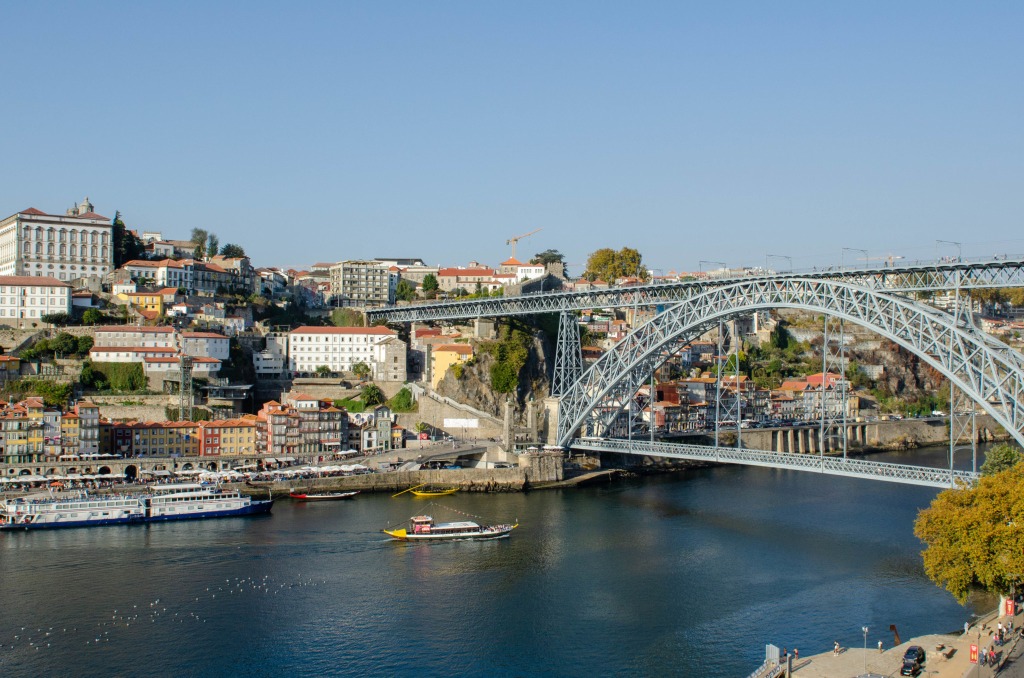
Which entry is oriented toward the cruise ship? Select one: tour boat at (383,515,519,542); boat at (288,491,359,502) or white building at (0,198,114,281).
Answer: the white building

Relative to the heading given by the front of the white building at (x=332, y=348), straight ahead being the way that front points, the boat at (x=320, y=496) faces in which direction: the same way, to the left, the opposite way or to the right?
to the left

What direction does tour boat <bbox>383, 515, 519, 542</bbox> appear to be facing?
to the viewer's right

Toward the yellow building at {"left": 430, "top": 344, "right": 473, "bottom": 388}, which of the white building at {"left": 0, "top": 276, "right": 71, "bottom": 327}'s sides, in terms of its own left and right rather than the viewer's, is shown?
left

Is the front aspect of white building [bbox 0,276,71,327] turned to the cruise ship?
yes

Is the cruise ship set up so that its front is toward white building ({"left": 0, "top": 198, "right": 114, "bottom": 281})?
no

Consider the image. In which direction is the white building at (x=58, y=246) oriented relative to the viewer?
toward the camera

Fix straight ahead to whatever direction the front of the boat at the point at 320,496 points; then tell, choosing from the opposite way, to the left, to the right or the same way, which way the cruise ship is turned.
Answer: the same way

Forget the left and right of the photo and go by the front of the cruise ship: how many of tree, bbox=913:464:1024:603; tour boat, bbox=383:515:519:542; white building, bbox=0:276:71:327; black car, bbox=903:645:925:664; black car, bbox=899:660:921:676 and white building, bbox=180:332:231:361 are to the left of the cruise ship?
2

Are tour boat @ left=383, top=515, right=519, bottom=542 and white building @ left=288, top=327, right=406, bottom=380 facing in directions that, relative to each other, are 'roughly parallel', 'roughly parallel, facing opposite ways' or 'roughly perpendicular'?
roughly perpendicular

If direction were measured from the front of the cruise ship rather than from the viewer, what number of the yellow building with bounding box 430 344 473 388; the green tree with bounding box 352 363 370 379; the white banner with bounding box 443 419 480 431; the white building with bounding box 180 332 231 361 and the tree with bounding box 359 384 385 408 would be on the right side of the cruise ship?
0

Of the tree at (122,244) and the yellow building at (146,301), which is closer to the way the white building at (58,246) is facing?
the yellow building

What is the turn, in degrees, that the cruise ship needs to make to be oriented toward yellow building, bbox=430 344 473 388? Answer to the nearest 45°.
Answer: approximately 45° to its left

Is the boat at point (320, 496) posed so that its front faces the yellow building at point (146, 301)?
no

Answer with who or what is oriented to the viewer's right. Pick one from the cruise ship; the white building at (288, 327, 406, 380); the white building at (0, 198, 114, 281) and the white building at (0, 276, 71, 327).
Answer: the cruise ship

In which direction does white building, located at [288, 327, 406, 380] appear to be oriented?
toward the camera

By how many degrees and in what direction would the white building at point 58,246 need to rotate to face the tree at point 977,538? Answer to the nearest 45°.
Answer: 0° — it already faces it

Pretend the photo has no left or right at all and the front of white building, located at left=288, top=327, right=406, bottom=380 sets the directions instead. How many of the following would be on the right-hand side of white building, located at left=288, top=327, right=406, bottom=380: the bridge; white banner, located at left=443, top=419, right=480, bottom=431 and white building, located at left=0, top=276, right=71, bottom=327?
1

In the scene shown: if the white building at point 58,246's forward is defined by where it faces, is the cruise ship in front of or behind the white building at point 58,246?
in front

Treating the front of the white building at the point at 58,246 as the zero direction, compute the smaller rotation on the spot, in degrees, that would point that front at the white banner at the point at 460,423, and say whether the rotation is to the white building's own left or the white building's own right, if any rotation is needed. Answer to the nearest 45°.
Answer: approximately 45° to the white building's own left

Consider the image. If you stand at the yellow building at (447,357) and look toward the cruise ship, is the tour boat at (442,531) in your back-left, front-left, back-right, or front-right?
front-left

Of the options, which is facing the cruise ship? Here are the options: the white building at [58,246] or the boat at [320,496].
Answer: the white building
